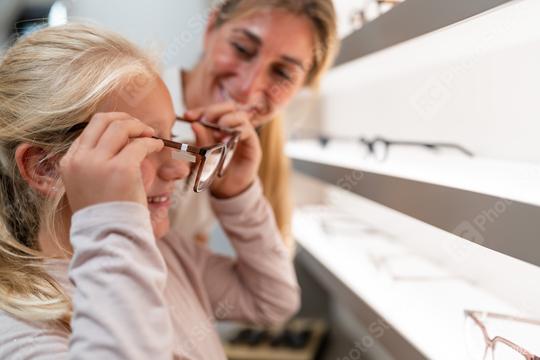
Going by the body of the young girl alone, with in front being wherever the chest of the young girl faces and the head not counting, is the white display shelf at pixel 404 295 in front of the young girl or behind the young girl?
in front

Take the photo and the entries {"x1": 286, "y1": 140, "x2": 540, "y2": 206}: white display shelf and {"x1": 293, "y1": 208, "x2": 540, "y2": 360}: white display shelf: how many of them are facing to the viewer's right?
0

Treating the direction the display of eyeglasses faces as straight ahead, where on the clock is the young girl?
The young girl is roughly at 12 o'clock from the display of eyeglasses.

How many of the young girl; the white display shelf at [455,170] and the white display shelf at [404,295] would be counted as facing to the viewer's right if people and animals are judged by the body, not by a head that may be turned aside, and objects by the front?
1

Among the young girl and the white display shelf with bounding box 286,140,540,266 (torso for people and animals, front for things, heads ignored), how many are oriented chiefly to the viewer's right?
1

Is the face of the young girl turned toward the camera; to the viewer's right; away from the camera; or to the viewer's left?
to the viewer's right

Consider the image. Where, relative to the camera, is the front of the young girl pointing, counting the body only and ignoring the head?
to the viewer's right

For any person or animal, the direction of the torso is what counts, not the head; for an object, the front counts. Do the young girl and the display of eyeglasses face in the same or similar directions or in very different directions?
very different directions

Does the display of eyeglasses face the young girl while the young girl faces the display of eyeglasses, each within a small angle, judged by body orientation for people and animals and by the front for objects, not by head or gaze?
yes

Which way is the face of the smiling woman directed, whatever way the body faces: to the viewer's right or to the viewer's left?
to the viewer's left

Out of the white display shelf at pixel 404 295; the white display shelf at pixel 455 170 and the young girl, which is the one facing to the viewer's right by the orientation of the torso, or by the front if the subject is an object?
the young girl
